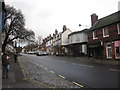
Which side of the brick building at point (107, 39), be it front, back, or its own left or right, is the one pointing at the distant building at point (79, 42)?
right

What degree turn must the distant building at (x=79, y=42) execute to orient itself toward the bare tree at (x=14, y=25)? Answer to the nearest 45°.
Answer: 0° — it already faces it

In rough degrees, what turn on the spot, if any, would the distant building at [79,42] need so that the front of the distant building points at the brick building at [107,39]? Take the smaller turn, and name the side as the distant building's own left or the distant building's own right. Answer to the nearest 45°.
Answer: approximately 45° to the distant building's own left

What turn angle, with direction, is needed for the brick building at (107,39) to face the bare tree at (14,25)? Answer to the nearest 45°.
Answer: approximately 45° to its right

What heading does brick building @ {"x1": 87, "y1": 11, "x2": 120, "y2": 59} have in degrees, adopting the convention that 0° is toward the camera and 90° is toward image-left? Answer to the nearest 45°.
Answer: approximately 45°

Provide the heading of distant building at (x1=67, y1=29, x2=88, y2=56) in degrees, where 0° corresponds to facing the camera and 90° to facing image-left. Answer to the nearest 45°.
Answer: approximately 45°

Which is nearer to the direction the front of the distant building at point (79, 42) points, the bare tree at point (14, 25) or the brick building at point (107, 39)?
the bare tree
